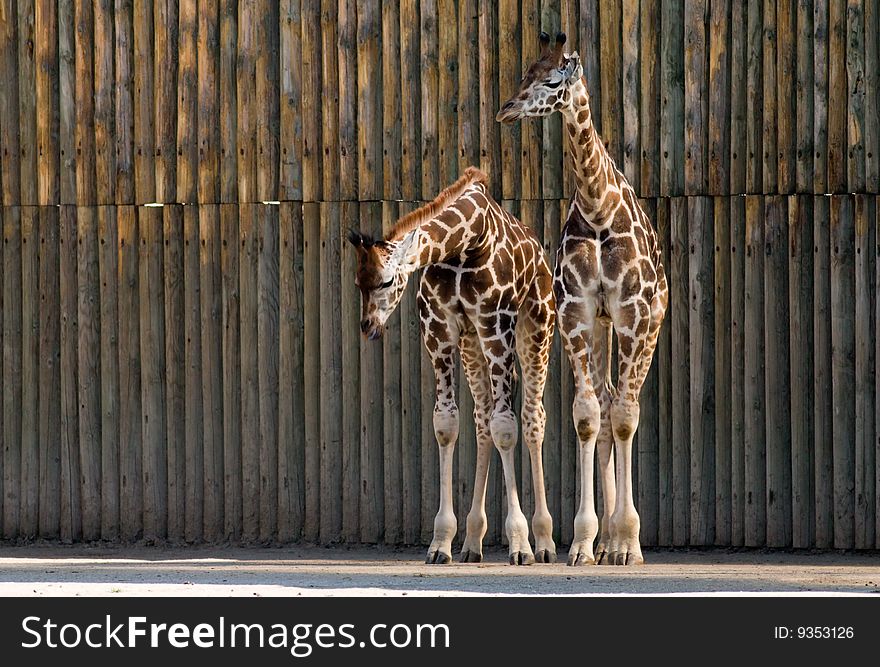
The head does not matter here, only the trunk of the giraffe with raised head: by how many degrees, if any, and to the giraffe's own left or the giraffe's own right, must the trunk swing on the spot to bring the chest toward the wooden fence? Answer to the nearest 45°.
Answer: approximately 135° to the giraffe's own right

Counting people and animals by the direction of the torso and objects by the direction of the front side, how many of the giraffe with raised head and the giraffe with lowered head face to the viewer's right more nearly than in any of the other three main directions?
0

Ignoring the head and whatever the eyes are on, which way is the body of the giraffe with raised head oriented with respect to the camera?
toward the camera

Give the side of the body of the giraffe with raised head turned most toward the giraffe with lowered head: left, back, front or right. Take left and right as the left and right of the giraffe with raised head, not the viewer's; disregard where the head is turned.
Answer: right
